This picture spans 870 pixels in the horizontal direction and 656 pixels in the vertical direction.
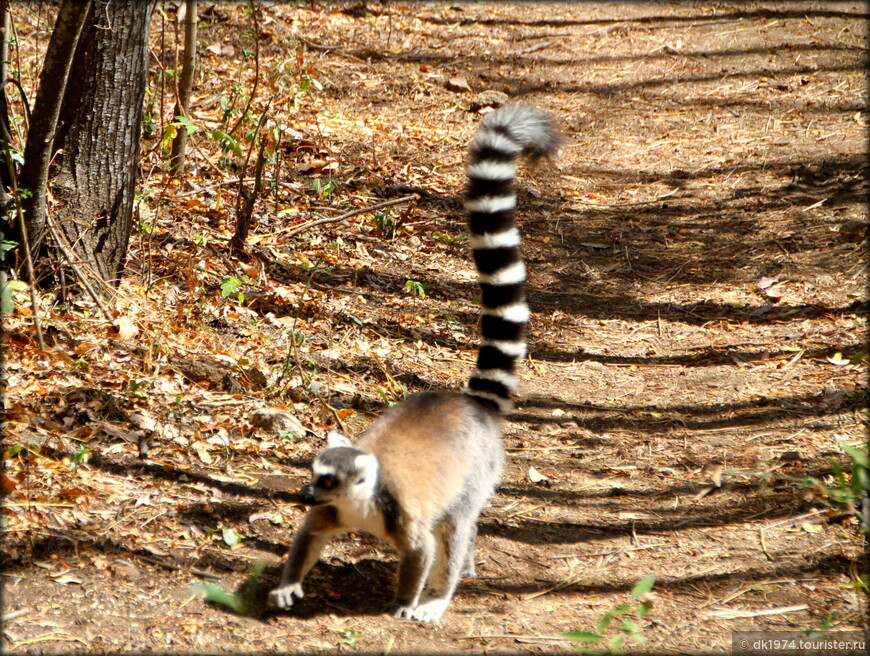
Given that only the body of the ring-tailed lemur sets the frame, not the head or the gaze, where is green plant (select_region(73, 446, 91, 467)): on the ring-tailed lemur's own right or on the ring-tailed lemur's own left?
on the ring-tailed lemur's own right

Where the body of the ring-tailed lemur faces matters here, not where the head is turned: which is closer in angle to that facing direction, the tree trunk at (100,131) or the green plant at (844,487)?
the tree trunk

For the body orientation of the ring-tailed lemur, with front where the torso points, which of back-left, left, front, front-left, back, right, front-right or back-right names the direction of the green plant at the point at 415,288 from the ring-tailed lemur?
back-right

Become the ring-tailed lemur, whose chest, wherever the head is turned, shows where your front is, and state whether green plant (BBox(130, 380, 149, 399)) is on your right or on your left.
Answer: on your right

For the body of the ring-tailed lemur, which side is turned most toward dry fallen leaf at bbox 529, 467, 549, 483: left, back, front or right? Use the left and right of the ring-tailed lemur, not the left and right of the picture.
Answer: back

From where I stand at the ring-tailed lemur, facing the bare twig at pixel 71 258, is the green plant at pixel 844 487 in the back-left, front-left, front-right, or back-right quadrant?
back-right

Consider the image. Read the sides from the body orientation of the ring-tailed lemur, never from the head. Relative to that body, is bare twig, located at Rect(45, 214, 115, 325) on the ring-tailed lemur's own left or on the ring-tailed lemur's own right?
on the ring-tailed lemur's own right

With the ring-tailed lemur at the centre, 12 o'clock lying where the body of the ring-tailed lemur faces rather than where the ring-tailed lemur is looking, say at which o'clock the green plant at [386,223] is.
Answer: The green plant is roughly at 4 o'clock from the ring-tailed lemur.

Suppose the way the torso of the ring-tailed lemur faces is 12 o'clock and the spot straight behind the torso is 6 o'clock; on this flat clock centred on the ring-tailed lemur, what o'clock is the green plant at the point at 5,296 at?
The green plant is roughly at 2 o'clock from the ring-tailed lemur.

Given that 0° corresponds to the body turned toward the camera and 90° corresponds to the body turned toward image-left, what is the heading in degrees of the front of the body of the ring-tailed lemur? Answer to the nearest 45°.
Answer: approximately 45°

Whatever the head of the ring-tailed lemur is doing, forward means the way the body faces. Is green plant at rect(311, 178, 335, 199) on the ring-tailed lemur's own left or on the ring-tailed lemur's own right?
on the ring-tailed lemur's own right
